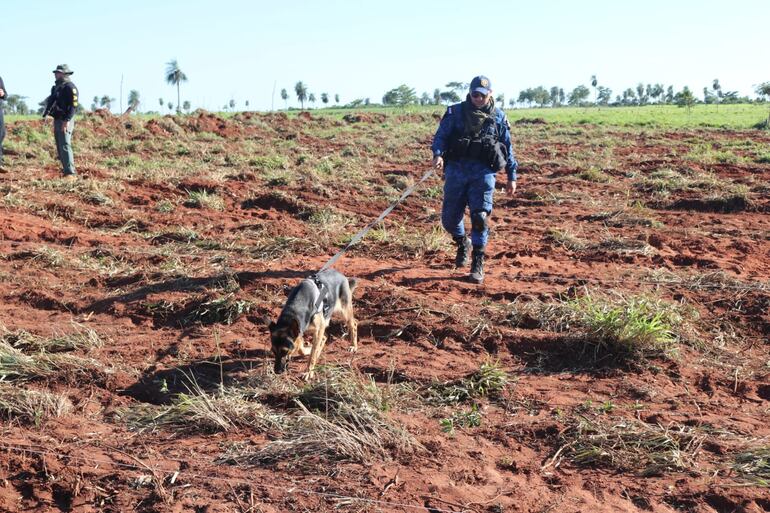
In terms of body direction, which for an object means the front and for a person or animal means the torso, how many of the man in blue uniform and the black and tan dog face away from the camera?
0

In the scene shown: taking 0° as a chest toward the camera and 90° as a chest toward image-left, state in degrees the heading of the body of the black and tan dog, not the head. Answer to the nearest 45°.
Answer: approximately 45°

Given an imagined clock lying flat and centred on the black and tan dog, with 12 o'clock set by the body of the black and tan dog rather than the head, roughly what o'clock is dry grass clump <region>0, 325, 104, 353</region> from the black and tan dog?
The dry grass clump is roughly at 2 o'clock from the black and tan dog.

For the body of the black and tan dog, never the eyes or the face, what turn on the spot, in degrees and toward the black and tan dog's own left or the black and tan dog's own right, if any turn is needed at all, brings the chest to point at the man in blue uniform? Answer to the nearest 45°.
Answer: approximately 180°

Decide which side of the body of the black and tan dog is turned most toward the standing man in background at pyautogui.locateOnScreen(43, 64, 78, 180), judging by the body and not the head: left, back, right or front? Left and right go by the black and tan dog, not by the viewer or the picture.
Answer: right

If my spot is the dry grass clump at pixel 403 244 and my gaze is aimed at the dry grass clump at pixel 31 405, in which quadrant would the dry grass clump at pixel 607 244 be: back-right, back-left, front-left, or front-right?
back-left

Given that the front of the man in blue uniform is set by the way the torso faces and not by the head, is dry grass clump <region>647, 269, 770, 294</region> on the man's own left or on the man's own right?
on the man's own left

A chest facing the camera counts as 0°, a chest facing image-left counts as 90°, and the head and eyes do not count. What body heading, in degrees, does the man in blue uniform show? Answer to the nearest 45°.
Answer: approximately 0°

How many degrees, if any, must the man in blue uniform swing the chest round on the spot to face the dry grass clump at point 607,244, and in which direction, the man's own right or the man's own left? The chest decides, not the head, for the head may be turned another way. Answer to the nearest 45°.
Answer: approximately 135° to the man's own left

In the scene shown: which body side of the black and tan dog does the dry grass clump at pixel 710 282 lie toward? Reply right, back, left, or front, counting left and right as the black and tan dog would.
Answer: back

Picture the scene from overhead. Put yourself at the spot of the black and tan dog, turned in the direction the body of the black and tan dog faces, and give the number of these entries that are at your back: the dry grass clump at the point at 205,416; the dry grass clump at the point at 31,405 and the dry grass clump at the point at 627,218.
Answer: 1

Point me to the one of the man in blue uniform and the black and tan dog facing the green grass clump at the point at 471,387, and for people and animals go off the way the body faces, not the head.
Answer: the man in blue uniform

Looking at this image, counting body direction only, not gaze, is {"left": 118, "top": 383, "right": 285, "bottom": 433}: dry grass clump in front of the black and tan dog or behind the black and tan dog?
in front

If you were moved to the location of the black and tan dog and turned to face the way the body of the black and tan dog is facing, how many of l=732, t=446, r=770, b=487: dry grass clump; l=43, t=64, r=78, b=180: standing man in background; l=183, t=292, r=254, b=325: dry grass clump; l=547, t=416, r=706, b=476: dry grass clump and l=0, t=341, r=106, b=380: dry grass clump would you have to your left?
2

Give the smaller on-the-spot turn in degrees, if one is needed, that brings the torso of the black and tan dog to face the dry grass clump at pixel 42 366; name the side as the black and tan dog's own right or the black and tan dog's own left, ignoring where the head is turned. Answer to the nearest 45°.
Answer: approximately 45° to the black and tan dog's own right
